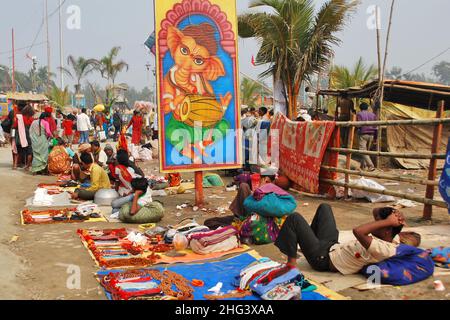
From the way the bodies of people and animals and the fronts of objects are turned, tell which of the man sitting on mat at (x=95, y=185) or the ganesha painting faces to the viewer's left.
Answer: the man sitting on mat

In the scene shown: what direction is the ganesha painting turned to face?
toward the camera

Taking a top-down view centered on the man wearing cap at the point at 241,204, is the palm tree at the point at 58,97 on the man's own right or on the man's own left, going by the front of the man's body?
on the man's own right

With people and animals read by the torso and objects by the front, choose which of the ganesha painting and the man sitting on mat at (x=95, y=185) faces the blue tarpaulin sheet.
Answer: the ganesha painting

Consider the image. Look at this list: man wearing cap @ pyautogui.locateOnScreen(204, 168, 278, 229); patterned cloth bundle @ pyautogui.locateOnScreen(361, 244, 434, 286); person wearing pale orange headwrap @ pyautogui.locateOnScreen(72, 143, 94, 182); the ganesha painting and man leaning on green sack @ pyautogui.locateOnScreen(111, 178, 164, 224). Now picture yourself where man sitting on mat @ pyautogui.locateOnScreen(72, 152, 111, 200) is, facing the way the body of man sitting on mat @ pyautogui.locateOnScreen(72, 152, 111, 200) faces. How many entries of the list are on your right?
1

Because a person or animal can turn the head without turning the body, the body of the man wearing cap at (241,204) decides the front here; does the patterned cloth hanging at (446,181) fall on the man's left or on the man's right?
on the man's left

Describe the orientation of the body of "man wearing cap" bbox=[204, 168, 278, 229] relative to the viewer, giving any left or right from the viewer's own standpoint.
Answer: facing the viewer and to the left of the viewer

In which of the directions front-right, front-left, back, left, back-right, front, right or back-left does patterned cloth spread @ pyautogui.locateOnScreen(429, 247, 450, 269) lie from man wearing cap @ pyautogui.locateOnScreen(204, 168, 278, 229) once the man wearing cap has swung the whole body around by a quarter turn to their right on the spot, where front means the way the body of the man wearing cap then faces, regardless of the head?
back

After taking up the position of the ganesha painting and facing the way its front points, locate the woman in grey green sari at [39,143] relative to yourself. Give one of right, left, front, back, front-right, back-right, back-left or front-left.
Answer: back-right

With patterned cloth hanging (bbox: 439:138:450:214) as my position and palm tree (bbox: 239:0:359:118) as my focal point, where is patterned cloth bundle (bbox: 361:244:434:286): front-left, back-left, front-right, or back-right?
back-left
